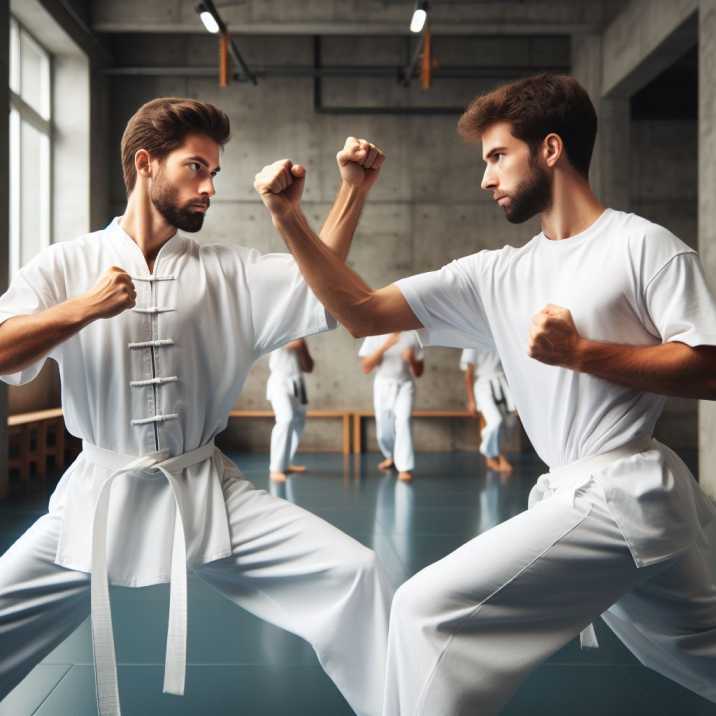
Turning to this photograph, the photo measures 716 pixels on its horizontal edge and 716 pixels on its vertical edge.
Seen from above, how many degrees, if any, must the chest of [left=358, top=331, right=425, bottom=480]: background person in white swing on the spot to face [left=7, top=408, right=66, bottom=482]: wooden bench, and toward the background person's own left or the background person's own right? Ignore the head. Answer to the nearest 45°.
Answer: approximately 90° to the background person's own right

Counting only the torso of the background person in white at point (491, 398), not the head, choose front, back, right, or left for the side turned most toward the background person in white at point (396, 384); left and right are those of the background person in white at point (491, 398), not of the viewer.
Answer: right

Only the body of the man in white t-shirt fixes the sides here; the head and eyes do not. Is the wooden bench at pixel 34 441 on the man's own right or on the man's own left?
on the man's own right

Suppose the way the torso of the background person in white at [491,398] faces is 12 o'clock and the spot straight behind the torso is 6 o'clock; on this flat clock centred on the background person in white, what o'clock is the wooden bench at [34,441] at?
The wooden bench is roughly at 4 o'clock from the background person in white.

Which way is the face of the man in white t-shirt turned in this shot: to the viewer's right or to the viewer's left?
to the viewer's left

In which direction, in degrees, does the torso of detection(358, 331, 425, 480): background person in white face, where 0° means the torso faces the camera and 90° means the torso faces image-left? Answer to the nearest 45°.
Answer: approximately 0°

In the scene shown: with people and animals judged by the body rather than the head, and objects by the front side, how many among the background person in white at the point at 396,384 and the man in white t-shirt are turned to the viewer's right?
0

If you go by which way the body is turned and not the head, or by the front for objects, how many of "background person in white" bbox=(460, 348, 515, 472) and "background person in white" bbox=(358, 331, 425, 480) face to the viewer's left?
0

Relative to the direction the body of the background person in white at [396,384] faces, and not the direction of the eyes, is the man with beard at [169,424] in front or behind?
in front

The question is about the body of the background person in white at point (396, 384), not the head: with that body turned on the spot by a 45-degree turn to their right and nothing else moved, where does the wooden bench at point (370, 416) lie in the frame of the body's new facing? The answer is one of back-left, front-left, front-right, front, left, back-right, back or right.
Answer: back-right

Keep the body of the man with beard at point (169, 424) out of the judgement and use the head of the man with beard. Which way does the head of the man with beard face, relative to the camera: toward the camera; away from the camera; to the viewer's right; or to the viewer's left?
to the viewer's right
